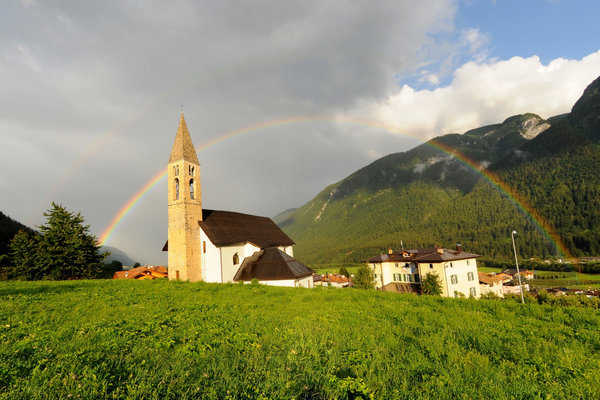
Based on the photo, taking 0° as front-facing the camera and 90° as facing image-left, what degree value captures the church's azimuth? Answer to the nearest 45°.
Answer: approximately 45°
